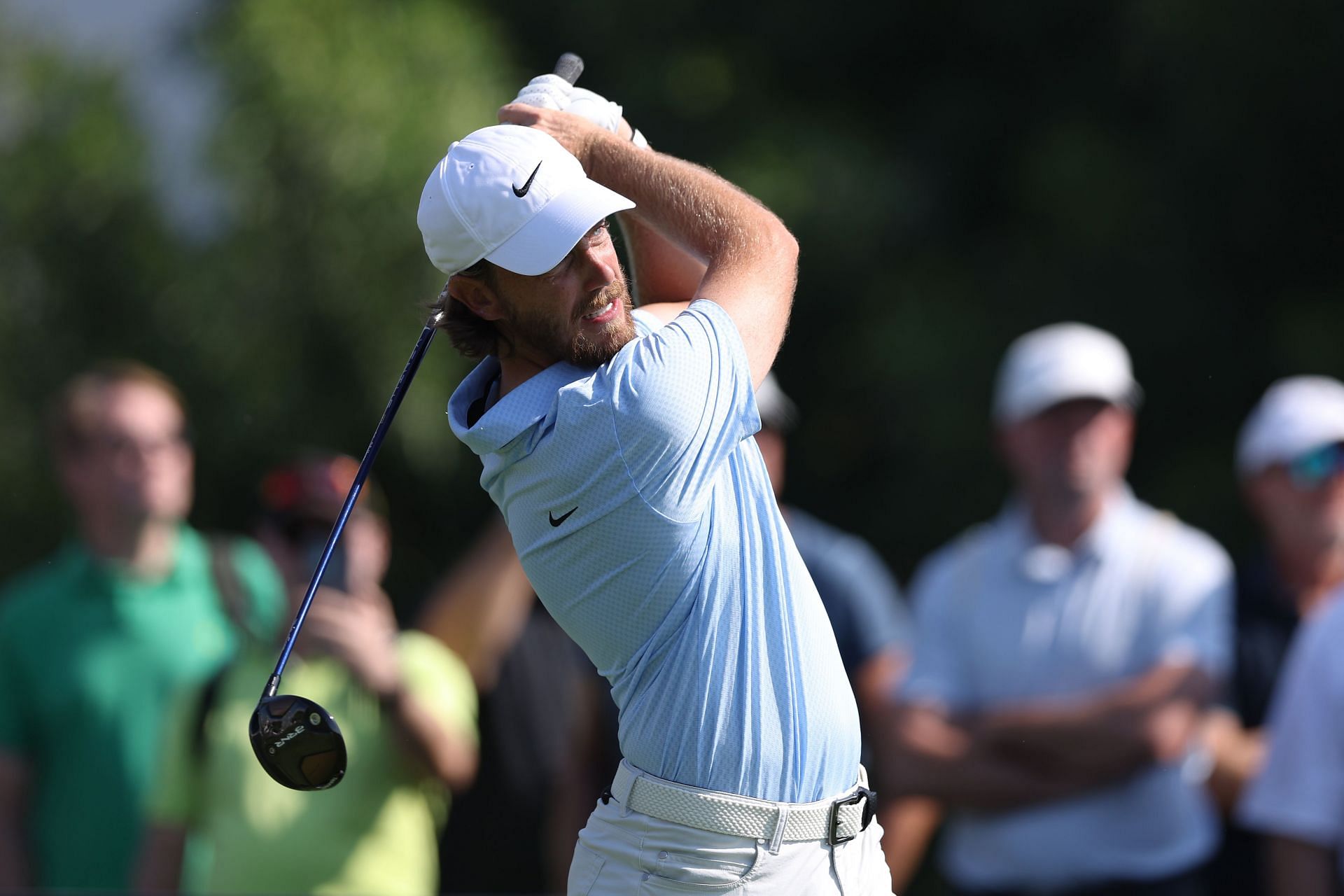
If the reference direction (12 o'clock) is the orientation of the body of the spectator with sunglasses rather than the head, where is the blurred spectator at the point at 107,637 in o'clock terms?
The blurred spectator is roughly at 4 o'clock from the spectator with sunglasses.

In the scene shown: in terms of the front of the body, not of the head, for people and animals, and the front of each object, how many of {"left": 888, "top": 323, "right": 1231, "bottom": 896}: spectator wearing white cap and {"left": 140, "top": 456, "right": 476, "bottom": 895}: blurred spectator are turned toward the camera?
2

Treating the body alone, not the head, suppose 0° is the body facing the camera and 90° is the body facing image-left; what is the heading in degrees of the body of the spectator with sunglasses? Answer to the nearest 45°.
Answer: approximately 315°

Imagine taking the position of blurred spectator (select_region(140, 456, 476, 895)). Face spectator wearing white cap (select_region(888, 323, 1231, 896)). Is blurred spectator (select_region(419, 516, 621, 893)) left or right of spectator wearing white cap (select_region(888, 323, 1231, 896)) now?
left

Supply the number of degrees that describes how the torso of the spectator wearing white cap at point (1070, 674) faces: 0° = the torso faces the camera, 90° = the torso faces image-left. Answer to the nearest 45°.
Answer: approximately 0°

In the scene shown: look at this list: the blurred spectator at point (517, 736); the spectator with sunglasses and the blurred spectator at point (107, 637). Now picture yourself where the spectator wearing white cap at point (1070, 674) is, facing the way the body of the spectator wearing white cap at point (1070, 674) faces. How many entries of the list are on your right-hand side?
2

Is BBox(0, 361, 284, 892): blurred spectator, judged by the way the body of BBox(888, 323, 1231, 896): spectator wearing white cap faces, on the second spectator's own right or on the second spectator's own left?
on the second spectator's own right

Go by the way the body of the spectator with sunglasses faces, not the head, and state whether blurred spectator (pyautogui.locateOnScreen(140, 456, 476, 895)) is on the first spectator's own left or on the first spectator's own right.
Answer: on the first spectator's own right

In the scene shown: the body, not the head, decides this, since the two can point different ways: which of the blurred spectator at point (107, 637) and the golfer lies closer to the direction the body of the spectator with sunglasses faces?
the golfer

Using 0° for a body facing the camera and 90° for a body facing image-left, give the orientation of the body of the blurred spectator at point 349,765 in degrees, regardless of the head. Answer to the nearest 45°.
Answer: approximately 0°

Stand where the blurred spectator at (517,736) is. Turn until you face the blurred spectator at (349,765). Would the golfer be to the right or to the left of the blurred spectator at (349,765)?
left
